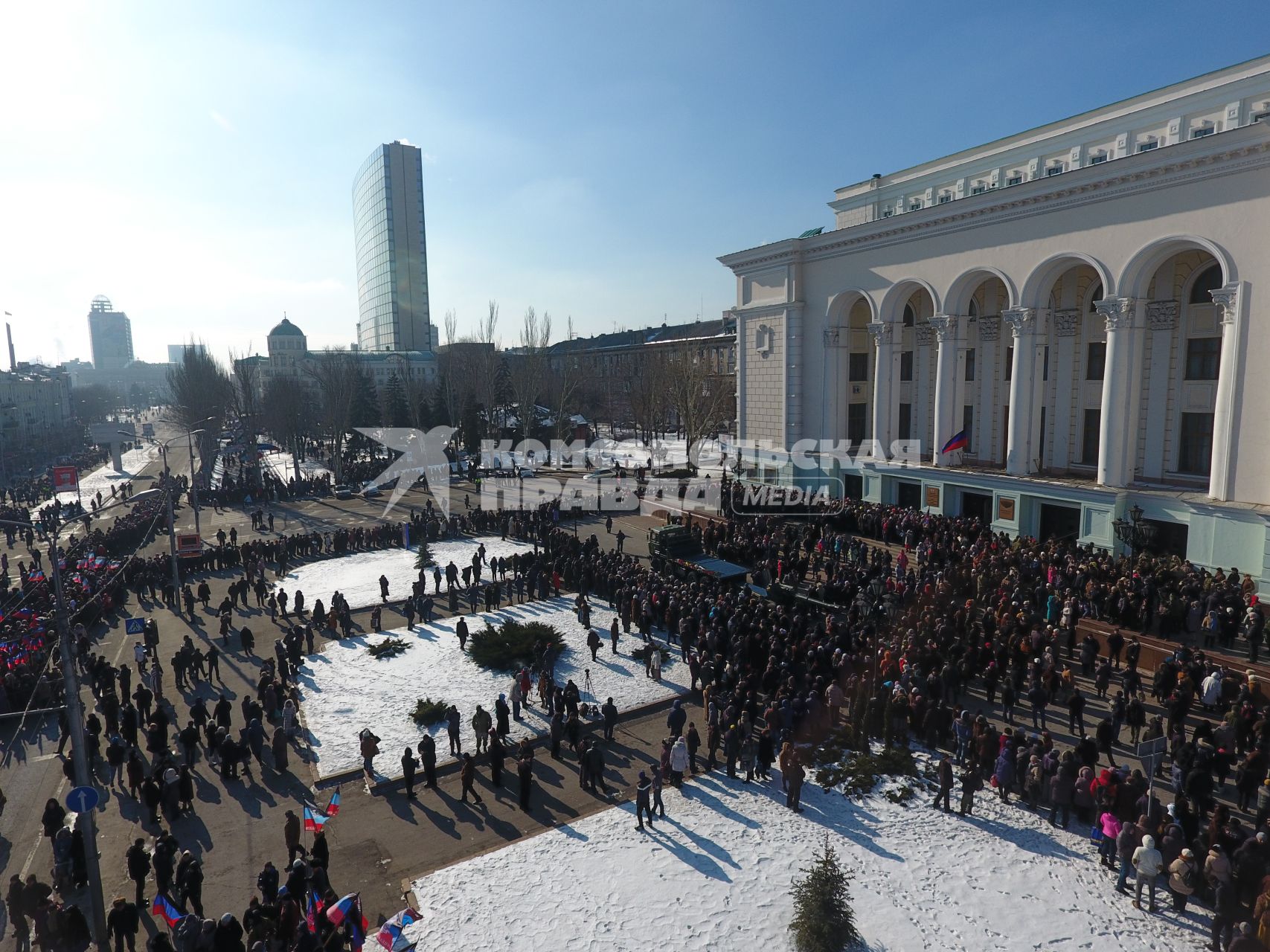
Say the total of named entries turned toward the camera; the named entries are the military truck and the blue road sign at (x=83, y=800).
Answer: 1

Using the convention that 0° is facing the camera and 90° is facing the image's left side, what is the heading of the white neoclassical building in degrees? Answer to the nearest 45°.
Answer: approximately 45°

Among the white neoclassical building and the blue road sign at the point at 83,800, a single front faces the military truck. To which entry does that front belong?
the white neoclassical building

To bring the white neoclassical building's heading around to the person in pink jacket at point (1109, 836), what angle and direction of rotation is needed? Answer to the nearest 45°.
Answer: approximately 45° to its left

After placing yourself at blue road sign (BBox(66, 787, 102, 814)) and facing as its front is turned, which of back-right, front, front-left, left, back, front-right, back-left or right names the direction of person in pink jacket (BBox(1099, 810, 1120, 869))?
front-left

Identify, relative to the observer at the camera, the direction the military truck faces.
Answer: facing away from the viewer and to the left of the viewer

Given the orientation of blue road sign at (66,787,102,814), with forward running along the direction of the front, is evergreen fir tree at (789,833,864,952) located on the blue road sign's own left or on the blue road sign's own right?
on the blue road sign's own left

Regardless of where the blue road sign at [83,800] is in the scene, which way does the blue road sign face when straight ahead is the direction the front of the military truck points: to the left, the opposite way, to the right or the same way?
the opposite way

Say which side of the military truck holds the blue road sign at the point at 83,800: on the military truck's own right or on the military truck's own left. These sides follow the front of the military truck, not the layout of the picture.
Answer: on the military truck's own left

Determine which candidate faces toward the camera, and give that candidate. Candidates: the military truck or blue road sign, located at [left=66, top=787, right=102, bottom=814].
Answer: the blue road sign

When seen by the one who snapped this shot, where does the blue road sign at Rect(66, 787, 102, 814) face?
facing the viewer
